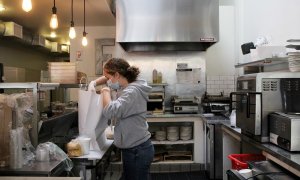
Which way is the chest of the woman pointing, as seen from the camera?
to the viewer's left

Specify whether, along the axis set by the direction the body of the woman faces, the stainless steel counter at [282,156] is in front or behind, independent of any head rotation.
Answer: behind

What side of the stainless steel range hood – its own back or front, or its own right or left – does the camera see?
front

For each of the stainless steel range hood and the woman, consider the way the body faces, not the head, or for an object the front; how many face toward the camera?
1

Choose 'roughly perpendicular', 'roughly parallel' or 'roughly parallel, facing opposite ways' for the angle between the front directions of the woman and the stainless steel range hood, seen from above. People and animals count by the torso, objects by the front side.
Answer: roughly perpendicular

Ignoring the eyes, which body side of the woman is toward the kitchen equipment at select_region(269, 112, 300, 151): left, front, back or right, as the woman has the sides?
back

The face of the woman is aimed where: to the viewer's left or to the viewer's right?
to the viewer's left

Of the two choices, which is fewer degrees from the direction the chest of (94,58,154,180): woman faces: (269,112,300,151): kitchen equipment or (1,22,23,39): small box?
the small box

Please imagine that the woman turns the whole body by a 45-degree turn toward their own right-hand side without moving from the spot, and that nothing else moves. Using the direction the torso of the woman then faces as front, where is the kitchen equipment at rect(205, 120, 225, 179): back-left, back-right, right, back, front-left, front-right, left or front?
right

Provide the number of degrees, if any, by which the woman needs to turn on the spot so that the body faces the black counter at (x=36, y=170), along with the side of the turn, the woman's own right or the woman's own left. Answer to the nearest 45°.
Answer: approximately 45° to the woman's own left
